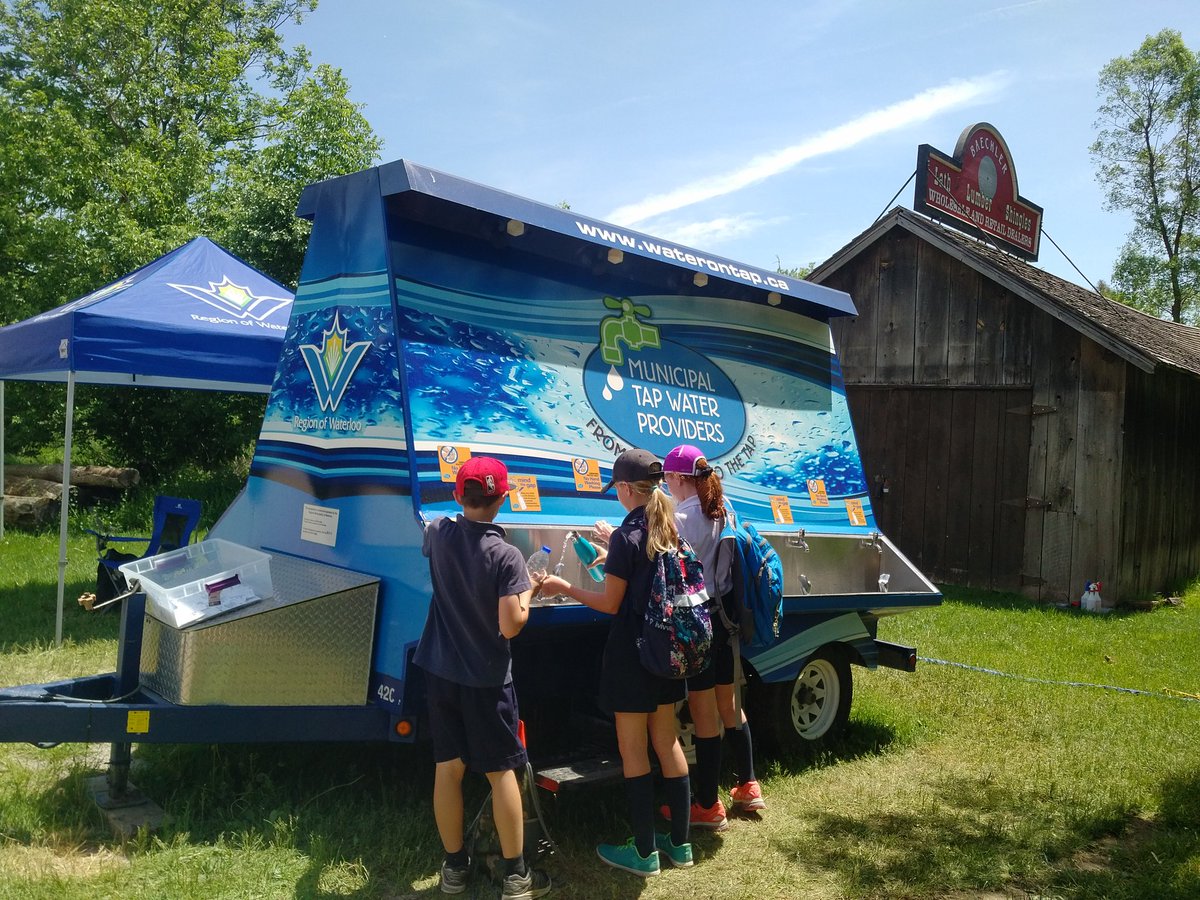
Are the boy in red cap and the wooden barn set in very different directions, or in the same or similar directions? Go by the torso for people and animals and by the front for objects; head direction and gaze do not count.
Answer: very different directions

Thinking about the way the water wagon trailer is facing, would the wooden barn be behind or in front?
behind

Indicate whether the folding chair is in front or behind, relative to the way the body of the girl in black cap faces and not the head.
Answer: in front

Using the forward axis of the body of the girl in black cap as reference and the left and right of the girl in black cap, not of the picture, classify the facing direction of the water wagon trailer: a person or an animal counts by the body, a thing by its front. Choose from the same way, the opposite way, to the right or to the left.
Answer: to the left

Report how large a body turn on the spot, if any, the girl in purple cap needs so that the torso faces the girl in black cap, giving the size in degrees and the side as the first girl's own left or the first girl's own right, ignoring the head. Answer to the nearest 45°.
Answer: approximately 90° to the first girl's own left

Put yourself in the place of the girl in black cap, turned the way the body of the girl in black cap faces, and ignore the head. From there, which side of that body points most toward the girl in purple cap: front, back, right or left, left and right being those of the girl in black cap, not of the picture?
right

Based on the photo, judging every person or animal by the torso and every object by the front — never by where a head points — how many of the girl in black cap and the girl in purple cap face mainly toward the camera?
0

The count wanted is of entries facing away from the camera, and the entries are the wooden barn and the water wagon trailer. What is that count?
0

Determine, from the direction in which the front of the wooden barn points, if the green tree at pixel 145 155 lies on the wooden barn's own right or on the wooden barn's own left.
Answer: on the wooden barn's own right

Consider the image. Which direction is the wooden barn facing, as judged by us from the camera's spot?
facing the viewer and to the left of the viewer

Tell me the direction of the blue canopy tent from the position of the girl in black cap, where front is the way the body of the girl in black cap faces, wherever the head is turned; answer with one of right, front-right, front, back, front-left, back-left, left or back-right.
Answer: front

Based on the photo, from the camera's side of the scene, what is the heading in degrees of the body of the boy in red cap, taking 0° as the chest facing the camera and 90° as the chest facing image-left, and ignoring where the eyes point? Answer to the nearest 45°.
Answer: approximately 225°

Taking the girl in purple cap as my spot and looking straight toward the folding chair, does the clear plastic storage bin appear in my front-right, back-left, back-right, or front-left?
front-left

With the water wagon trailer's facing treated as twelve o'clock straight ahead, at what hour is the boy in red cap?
The boy in red cap is roughly at 10 o'clock from the water wagon trailer.

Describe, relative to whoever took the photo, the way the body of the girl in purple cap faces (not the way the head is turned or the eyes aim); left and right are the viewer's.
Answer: facing away from the viewer and to the left of the viewer

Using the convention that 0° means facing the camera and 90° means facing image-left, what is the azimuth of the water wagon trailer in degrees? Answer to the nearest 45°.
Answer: approximately 45°
